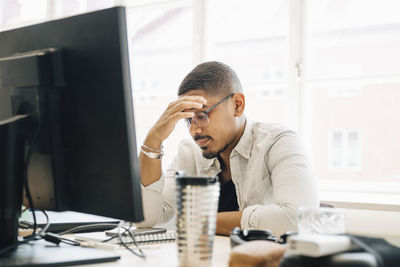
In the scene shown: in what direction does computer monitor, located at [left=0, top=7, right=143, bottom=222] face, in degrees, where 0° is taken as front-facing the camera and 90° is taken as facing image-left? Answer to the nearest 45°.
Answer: approximately 225°

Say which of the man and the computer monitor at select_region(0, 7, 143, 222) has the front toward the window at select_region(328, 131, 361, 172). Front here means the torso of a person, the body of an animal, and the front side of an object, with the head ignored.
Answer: the computer monitor

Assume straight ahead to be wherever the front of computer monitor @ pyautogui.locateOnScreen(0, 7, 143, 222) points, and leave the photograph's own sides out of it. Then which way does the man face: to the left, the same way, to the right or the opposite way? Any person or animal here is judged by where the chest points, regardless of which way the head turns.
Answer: the opposite way

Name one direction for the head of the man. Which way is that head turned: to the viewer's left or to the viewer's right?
to the viewer's left

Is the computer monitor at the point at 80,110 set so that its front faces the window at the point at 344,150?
yes

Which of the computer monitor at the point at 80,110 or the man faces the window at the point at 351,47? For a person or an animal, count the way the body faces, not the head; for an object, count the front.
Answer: the computer monitor

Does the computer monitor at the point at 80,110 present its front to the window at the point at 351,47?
yes
